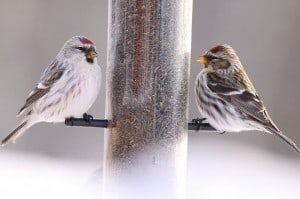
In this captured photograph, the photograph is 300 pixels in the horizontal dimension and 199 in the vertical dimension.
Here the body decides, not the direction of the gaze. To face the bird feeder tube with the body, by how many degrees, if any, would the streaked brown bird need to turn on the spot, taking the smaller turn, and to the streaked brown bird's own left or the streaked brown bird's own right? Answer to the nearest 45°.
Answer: approximately 45° to the streaked brown bird's own left

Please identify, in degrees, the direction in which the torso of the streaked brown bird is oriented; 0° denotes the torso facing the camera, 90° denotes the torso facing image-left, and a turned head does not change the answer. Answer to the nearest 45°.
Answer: approximately 90°

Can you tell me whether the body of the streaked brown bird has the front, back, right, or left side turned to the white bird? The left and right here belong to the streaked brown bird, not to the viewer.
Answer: front
